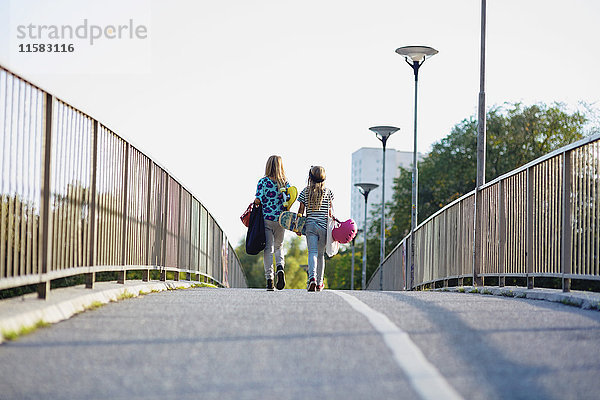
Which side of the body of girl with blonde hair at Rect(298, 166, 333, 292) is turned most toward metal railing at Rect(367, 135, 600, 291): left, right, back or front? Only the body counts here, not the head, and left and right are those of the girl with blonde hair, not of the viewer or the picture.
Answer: right

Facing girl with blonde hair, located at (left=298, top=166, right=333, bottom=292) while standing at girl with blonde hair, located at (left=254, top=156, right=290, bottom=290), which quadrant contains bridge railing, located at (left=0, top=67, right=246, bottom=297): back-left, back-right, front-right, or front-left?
back-right

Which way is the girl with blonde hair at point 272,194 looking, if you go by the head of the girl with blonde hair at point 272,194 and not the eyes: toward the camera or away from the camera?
away from the camera

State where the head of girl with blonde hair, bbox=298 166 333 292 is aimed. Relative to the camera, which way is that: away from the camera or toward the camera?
away from the camera

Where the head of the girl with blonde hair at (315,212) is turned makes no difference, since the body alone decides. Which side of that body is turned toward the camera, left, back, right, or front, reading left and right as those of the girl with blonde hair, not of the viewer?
back
